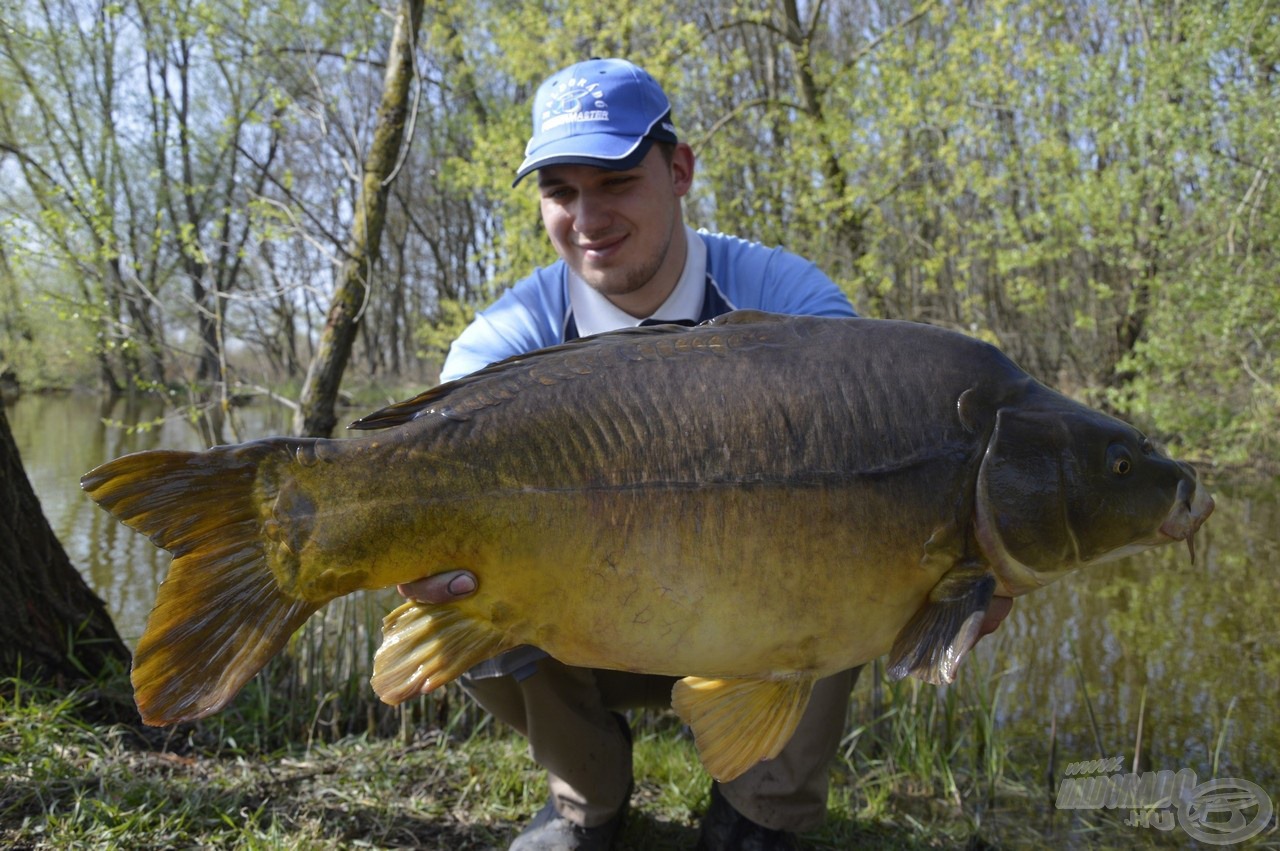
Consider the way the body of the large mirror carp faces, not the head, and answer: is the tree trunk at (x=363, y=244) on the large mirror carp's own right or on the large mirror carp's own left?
on the large mirror carp's own left

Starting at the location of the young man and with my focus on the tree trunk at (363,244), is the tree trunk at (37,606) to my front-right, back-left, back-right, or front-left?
front-left

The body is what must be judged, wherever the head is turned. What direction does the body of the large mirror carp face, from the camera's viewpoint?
to the viewer's right

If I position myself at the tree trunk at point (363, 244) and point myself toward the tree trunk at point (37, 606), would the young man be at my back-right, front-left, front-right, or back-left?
front-left

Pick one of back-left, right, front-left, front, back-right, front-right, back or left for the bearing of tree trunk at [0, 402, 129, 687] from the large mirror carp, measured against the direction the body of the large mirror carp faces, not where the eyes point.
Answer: back-left
